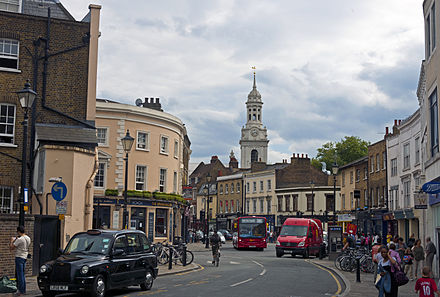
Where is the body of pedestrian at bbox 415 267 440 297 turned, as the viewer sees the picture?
away from the camera

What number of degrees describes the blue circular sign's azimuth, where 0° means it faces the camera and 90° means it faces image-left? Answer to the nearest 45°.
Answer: approximately 0°

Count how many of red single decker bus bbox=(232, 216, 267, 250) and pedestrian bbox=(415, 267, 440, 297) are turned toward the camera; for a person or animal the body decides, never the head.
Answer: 1

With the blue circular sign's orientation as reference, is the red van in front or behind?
behind

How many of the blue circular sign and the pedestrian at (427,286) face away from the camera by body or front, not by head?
1

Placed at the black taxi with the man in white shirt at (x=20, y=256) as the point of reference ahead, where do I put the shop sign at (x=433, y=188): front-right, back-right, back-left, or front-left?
back-right

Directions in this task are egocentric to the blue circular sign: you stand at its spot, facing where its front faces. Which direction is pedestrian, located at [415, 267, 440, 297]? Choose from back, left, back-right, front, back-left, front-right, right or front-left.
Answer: front-left

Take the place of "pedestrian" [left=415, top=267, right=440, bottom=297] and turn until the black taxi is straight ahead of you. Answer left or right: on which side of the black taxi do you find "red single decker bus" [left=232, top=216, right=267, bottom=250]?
right

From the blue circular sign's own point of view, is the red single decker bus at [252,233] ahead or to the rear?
to the rear

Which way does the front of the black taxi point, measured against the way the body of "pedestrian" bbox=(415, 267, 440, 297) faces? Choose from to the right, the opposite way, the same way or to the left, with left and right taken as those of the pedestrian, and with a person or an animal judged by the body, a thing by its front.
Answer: the opposite way

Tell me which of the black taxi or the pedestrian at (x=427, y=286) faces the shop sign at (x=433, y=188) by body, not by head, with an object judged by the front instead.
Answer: the pedestrian
